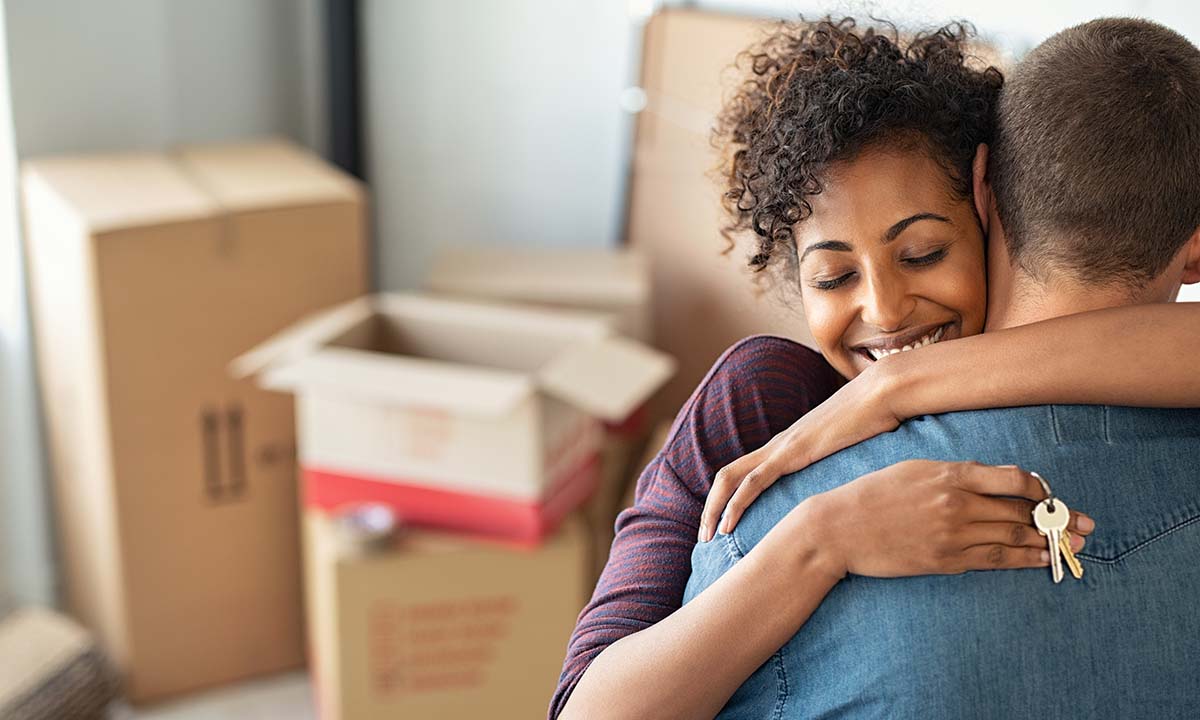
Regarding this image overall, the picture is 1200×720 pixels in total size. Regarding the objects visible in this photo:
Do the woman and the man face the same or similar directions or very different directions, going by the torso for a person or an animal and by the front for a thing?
very different directions

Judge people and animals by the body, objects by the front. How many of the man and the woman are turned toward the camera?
1

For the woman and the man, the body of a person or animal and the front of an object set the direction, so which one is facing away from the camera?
the man

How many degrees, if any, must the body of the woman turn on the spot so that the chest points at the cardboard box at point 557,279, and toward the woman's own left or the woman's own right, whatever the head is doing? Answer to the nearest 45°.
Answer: approximately 180°

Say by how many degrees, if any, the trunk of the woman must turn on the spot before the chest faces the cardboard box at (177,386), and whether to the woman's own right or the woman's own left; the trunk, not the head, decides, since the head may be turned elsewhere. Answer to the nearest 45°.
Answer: approximately 135° to the woman's own right

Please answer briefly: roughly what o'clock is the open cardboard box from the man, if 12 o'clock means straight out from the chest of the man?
The open cardboard box is roughly at 11 o'clock from the man.

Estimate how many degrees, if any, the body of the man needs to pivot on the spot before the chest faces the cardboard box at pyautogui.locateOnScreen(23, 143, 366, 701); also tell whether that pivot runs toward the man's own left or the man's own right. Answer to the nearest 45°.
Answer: approximately 45° to the man's own left

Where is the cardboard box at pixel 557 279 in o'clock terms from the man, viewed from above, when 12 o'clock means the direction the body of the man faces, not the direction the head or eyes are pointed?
The cardboard box is roughly at 11 o'clock from the man.

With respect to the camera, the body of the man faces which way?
away from the camera

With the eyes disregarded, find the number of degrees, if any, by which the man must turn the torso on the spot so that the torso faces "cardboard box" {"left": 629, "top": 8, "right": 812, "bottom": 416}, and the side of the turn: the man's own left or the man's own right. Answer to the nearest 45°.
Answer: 0° — they already face it

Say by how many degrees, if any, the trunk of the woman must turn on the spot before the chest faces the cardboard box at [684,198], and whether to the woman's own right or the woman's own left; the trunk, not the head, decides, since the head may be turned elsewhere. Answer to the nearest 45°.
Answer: approximately 180°
